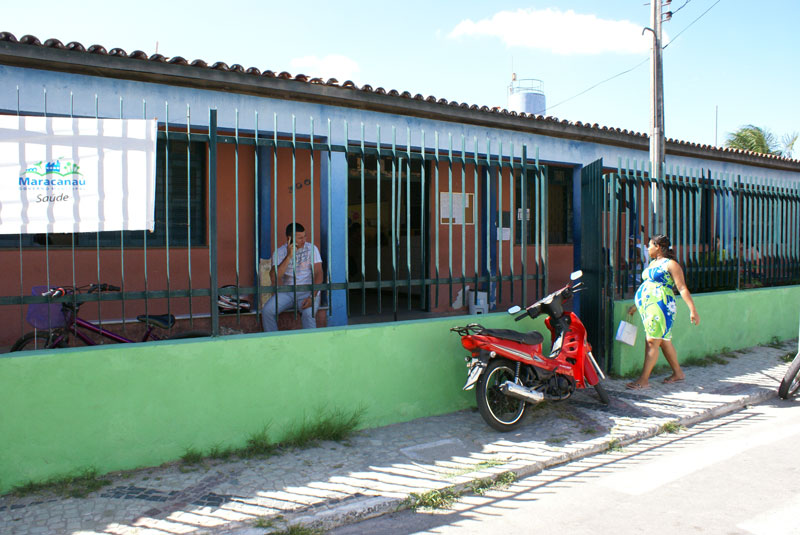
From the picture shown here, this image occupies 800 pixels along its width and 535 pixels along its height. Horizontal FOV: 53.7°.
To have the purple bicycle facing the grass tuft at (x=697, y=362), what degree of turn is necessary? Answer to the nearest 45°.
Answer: approximately 180°

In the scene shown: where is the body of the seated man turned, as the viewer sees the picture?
toward the camera

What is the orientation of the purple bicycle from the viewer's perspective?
to the viewer's left

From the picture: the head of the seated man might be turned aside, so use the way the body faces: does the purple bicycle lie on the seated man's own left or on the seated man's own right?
on the seated man's own right

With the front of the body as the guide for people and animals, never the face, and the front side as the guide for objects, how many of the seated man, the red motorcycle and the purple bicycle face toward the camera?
1

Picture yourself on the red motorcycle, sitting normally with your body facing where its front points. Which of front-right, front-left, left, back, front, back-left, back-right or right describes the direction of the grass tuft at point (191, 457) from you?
back

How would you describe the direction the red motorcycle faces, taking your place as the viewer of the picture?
facing away from the viewer and to the right of the viewer

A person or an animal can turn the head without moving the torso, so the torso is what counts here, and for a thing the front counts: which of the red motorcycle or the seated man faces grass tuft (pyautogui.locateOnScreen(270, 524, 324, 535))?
the seated man

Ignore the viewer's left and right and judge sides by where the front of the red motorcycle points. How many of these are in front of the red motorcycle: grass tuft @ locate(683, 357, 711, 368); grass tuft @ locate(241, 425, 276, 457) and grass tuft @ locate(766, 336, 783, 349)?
2

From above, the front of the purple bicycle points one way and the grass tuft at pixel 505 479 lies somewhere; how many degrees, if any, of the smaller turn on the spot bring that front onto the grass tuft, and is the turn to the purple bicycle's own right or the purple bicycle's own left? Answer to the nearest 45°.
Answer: approximately 135° to the purple bicycle's own left

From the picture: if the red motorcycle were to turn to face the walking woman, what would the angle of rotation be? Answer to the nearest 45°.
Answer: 0° — it already faces them

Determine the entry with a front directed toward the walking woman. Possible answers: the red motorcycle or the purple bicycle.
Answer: the red motorcycle

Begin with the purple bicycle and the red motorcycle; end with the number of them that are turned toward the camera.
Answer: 0

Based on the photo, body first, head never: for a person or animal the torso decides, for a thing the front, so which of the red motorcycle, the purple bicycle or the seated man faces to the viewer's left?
the purple bicycle

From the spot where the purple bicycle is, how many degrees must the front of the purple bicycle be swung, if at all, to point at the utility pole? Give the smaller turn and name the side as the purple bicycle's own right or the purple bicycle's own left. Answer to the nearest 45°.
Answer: approximately 180°
